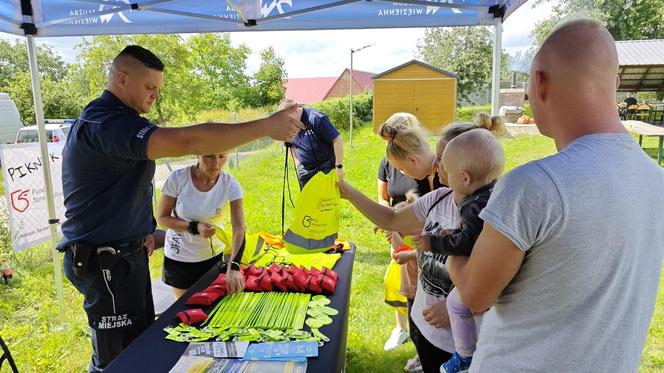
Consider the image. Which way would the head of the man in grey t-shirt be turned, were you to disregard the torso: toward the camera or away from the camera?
away from the camera

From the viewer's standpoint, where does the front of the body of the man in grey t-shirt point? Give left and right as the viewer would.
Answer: facing away from the viewer and to the left of the viewer

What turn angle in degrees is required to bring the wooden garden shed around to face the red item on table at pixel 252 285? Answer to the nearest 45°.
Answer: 0° — it already faces it

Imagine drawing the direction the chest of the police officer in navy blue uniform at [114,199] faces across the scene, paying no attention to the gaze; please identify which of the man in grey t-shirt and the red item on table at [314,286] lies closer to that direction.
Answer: the red item on table

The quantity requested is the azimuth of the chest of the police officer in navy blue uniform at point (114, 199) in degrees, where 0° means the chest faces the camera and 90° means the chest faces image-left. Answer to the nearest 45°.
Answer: approximately 270°

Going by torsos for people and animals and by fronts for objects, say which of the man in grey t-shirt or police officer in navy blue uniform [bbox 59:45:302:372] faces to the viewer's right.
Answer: the police officer in navy blue uniform
